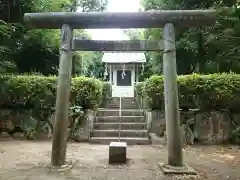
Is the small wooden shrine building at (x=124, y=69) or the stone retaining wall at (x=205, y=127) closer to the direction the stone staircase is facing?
the stone retaining wall

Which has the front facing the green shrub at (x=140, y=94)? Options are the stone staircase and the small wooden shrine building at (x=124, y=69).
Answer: the small wooden shrine building

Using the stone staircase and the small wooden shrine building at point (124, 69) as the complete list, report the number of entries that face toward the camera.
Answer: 2

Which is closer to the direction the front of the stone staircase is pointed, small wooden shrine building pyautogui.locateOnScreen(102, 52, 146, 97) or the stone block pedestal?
the stone block pedestal

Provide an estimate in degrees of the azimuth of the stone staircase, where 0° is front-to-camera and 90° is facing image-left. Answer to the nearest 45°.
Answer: approximately 0°

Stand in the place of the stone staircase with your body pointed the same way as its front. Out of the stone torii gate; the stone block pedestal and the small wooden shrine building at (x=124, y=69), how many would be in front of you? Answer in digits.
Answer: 2

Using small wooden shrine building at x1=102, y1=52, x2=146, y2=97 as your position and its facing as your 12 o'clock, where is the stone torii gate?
The stone torii gate is roughly at 12 o'clock from the small wooden shrine building.

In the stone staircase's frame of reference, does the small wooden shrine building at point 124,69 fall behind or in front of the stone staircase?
behind

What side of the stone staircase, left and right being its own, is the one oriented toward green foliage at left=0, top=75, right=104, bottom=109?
right

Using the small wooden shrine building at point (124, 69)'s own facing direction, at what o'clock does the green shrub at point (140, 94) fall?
The green shrub is roughly at 12 o'clock from the small wooden shrine building.
